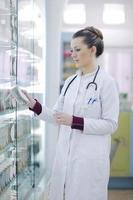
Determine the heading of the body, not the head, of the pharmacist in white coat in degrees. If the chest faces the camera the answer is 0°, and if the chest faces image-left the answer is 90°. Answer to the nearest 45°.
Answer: approximately 45°

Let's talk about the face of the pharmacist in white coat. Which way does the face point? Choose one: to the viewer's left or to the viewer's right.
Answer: to the viewer's left

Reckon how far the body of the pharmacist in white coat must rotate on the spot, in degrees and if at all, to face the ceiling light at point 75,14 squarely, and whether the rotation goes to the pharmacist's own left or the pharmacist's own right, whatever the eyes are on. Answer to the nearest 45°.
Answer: approximately 135° to the pharmacist's own right

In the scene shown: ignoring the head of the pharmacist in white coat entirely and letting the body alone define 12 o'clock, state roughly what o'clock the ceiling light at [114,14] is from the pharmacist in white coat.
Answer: The ceiling light is roughly at 5 o'clock from the pharmacist in white coat.
